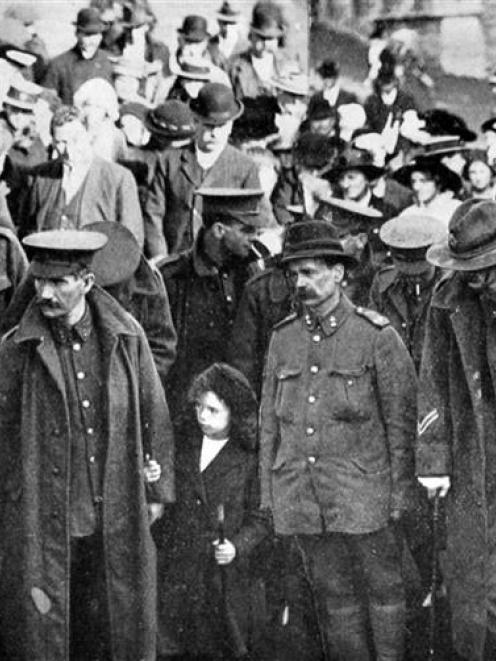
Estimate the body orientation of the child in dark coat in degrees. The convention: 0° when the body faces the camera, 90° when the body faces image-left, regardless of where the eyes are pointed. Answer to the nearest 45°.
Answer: approximately 45°

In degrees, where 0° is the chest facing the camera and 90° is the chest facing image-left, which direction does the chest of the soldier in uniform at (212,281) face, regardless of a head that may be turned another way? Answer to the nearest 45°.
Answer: approximately 315°

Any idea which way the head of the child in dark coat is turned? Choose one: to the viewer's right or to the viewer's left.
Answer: to the viewer's left

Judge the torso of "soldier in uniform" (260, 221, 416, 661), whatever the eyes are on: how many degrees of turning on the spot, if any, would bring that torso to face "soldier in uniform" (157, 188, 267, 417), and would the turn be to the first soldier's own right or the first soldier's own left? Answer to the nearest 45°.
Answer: approximately 90° to the first soldier's own right

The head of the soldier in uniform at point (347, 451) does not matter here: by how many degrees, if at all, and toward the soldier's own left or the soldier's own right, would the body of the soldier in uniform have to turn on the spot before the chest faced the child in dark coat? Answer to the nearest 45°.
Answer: approximately 45° to the soldier's own right

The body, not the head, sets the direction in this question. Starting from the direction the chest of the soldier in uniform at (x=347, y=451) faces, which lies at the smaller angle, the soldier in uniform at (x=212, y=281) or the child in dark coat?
the child in dark coat

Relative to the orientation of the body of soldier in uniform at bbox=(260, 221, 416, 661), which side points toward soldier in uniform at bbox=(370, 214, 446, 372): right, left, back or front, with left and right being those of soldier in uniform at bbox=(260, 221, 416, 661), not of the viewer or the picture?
back

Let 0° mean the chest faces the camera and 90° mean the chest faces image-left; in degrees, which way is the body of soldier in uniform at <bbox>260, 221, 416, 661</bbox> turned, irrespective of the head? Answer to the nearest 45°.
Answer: approximately 45°

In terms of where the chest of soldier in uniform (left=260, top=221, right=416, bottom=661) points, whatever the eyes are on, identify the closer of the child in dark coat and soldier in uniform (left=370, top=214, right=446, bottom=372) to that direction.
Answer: the child in dark coat
